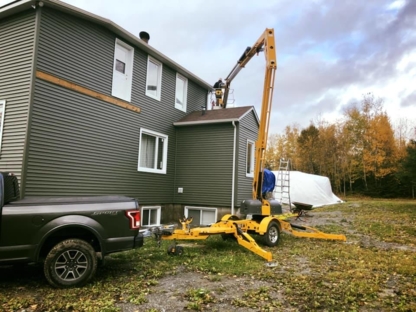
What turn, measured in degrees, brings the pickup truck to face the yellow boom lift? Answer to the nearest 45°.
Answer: approximately 135° to its right

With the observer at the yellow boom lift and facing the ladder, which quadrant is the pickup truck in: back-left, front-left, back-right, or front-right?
back-left

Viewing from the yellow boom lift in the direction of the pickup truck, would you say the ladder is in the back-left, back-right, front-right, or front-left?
back-right

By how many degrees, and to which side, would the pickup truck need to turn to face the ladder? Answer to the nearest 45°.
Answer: approximately 135° to its right

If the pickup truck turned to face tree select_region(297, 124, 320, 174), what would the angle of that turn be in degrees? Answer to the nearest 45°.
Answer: approximately 135° to its right

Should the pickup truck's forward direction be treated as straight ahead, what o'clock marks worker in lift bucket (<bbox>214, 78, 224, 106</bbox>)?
The worker in lift bucket is roughly at 4 o'clock from the pickup truck.

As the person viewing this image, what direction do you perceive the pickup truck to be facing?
facing to the left of the viewer
